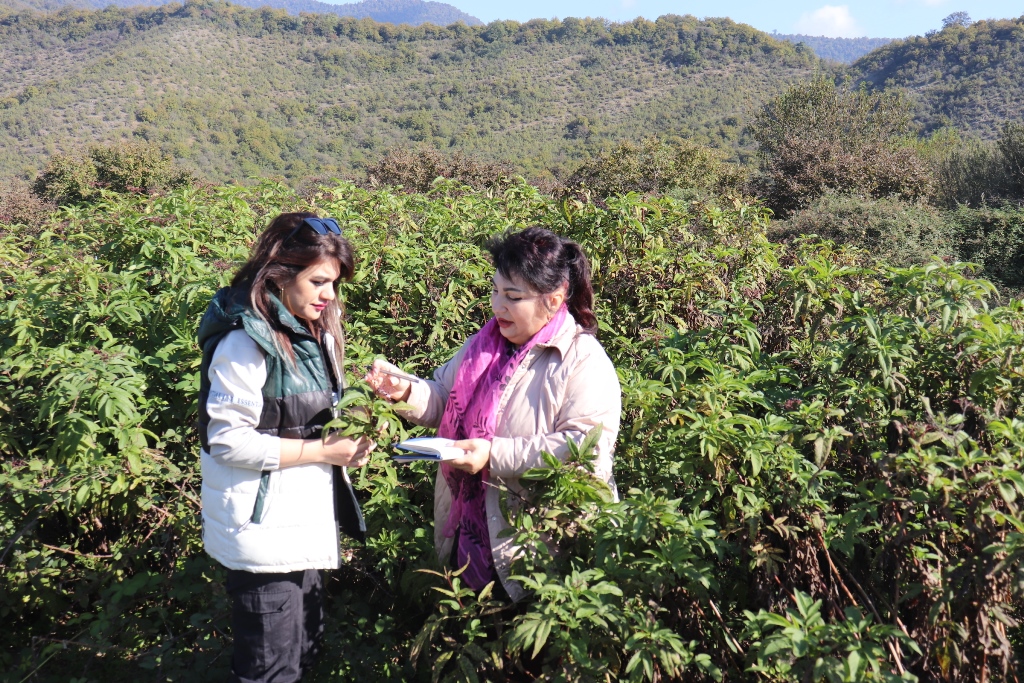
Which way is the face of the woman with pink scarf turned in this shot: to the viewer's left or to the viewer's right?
to the viewer's left

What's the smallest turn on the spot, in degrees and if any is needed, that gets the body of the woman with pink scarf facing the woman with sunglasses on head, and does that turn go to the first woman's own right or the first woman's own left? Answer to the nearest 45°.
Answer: approximately 45° to the first woman's own right

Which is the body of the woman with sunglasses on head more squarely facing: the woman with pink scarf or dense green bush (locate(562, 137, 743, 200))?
the woman with pink scarf

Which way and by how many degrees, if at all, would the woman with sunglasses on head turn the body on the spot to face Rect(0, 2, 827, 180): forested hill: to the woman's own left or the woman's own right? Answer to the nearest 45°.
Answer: approximately 90° to the woman's own left

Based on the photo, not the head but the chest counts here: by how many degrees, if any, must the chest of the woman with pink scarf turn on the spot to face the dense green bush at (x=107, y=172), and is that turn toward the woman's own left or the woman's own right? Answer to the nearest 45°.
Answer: approximately 90° to the woman's own right

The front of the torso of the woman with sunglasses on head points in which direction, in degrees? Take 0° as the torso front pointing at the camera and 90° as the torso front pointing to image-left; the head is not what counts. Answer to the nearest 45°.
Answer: approximately 270°

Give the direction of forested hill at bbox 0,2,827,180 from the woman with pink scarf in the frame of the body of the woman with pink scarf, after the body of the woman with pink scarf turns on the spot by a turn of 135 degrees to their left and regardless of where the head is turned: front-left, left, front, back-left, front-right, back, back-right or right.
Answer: left

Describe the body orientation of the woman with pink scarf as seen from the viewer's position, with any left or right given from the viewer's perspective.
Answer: facing the viewer and to the left of the viewer

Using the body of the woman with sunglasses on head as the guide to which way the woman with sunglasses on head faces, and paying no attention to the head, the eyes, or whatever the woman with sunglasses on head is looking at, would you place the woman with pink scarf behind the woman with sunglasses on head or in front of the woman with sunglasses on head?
in front

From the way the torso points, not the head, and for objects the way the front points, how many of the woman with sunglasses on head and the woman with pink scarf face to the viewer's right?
1

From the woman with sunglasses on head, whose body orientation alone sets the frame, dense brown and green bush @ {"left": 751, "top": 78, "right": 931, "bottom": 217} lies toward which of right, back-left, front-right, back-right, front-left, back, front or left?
front-left

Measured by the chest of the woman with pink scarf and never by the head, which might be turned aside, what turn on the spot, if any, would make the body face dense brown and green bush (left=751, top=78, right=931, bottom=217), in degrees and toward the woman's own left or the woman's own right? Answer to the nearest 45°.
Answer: approximately 180°
